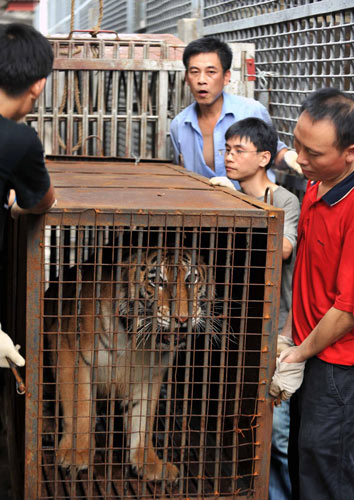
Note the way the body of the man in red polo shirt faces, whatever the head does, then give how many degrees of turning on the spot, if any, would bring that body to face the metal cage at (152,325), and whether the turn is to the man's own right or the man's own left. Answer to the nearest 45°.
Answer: approximately 45° to the man's own right

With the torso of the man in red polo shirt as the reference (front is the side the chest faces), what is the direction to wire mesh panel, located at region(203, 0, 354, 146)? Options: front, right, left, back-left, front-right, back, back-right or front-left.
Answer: back-right

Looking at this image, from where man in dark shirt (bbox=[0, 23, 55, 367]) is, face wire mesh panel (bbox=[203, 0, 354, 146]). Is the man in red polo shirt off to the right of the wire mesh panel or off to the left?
right

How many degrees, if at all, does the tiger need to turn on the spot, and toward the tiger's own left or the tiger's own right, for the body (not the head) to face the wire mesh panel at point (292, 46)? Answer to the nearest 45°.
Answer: approximately 90° to the tiger's own left

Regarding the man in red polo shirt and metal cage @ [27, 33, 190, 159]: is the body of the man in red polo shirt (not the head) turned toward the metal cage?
no

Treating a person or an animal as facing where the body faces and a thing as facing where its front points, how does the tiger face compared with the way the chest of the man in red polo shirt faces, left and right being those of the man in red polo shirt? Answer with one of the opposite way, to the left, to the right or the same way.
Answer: to the left

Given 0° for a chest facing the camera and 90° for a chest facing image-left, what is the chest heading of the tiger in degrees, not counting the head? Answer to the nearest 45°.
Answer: approximately 315°

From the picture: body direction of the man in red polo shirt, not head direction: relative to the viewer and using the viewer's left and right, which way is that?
facing the viewer and to the left of the viewer

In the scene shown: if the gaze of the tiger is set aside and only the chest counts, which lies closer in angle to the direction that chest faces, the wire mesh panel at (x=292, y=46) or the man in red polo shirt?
the man in red polo shirt

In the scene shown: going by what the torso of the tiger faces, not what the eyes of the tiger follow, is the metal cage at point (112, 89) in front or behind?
behind

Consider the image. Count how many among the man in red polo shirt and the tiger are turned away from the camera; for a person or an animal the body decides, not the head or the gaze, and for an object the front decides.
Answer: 0

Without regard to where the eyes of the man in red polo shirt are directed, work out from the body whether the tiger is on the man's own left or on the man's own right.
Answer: on the man's own right
